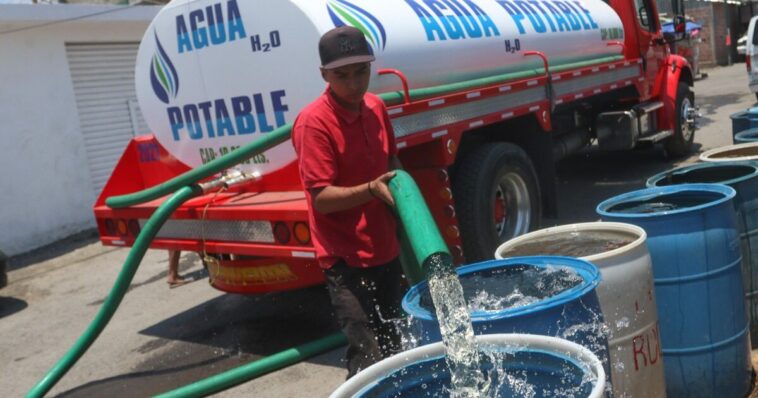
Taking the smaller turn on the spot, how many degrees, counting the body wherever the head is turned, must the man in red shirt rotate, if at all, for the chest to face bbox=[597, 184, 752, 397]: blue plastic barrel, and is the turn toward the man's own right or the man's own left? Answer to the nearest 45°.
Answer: approximately 45° to the man's own left

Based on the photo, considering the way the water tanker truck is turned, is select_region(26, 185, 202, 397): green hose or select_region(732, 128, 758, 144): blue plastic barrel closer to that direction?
the blue plastic barrel

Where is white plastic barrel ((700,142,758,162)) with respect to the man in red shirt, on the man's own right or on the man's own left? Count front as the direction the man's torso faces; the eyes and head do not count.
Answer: on the man's own left

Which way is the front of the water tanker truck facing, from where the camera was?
facing away from the viewer and to the right of the viewer

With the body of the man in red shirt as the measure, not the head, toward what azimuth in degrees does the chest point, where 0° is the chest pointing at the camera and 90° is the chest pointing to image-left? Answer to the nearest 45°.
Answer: approximately 315°

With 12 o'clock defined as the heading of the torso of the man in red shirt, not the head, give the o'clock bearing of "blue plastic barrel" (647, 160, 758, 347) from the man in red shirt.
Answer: The blue plastic barrel is roughly at 10 o'clock from the man in red shirt.

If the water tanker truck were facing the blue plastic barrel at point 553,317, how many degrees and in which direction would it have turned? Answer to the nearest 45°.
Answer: approximately 135° to its right

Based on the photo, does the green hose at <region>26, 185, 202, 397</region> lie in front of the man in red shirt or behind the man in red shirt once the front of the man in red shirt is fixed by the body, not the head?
behind

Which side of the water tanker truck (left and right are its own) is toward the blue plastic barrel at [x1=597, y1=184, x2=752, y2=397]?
right
